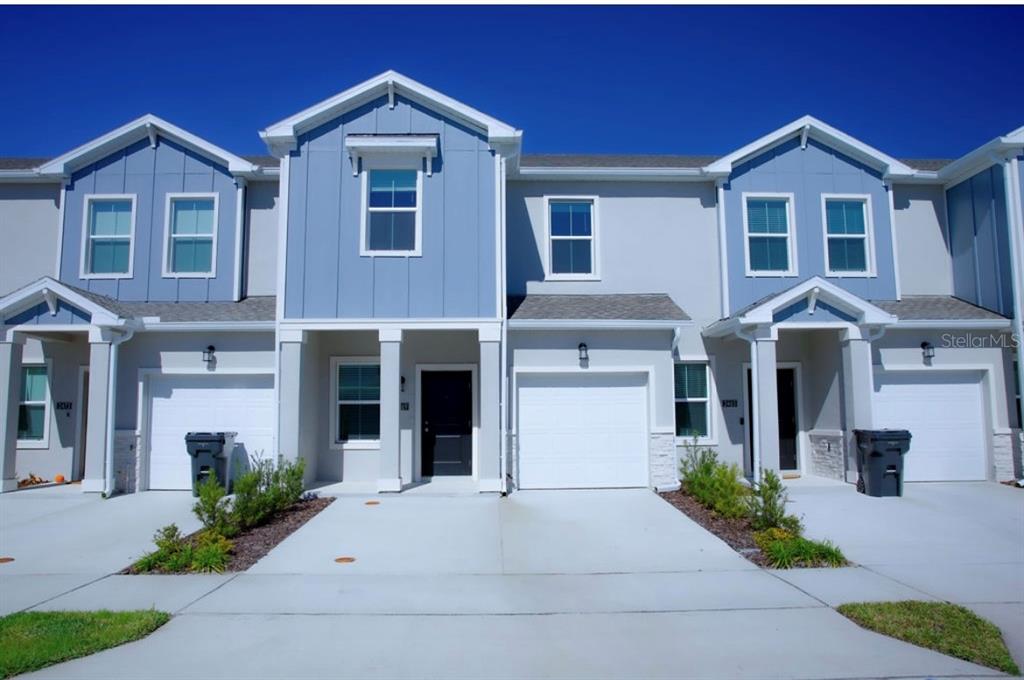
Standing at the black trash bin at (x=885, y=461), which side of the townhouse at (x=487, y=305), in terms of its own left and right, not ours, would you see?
left

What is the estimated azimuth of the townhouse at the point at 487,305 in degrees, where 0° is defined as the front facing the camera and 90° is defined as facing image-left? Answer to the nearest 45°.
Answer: approximately 0°

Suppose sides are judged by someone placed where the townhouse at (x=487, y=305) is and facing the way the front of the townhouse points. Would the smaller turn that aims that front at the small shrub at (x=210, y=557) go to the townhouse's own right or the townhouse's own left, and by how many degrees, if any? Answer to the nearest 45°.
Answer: approximately 45° to the townhouse's own right

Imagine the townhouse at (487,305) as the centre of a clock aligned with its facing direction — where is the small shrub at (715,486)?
The small shrub is roughly at 10 o'clock from the townhouse.

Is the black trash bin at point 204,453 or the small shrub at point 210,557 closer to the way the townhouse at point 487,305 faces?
the small shrub

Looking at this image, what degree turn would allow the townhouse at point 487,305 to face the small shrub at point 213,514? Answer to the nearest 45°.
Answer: approximately 45° to its right
